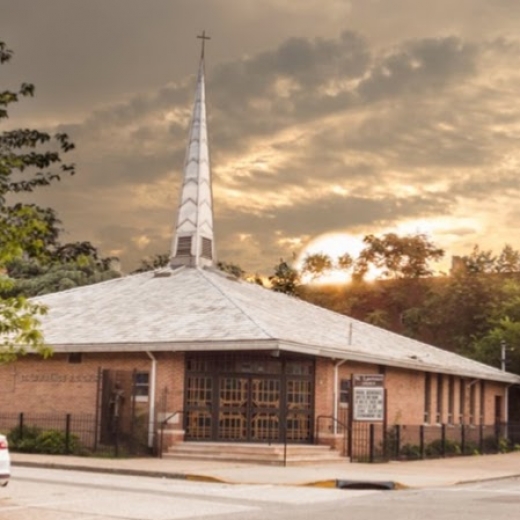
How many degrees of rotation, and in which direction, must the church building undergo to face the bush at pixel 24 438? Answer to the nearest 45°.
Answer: approximately 90° to its right

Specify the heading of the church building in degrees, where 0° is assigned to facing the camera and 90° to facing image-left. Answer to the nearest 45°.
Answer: approximately 0°

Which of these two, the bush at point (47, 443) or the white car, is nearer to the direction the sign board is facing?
the white car

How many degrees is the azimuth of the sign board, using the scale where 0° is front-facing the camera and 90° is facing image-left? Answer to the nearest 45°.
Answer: approximately 0°

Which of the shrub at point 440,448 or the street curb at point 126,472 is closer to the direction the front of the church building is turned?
the street curb

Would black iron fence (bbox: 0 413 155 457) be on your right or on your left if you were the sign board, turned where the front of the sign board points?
on your right

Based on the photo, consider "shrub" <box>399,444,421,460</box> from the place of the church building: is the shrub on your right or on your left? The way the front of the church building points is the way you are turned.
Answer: on your left
